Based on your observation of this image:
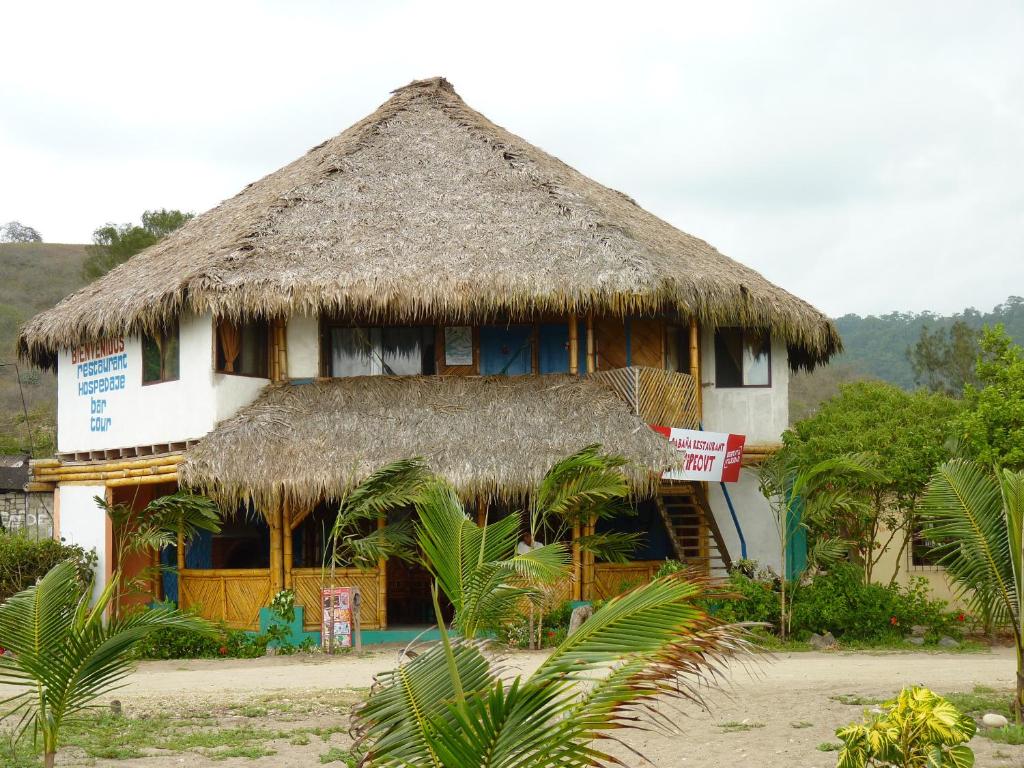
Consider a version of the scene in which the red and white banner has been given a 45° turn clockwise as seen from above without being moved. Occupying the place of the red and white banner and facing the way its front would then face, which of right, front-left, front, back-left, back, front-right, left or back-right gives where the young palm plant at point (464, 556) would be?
front-left

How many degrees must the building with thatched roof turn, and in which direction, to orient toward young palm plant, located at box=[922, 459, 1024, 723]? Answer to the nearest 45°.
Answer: approximately 45° to its left

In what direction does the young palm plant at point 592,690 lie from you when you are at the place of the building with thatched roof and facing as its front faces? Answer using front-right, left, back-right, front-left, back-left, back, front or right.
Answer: front

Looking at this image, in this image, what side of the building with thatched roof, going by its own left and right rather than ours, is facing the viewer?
front

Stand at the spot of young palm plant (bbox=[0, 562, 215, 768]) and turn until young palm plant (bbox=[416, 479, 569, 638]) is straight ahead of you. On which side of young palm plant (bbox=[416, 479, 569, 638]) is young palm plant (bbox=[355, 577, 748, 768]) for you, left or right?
right

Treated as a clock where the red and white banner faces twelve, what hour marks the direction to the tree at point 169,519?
The tree is roughly at 2 o'clock from the red and white banner.

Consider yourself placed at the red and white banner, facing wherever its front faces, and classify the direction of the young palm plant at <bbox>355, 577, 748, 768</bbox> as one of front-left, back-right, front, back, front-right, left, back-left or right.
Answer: front

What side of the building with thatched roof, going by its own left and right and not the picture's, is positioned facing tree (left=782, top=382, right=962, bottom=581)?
left

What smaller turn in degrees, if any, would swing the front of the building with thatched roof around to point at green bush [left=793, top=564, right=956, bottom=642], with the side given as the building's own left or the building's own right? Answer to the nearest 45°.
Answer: approximately 45° to the building's own left

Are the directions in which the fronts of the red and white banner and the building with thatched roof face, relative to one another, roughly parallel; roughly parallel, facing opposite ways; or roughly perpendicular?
roughly parallel

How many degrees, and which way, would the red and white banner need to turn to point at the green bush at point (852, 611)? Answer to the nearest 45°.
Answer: approximately 45° to its left

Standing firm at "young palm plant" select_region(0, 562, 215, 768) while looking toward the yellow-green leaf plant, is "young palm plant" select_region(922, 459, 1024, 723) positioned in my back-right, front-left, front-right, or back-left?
front-left

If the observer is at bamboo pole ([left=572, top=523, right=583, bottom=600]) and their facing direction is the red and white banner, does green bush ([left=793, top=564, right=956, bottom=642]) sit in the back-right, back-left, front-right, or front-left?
front-right

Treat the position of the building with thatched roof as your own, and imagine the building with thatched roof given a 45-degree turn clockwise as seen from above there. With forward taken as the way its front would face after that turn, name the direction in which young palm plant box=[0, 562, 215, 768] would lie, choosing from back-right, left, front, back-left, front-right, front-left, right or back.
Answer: front-left

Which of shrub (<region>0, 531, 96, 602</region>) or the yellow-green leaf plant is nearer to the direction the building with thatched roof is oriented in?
the yellow-green leaf plant

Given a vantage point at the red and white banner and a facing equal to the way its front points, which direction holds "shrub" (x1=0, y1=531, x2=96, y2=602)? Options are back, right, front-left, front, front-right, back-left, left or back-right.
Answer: right

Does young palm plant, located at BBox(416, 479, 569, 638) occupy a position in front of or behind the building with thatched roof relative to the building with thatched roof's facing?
in front

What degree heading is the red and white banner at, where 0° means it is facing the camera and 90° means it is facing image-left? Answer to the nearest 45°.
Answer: approximately 0°
